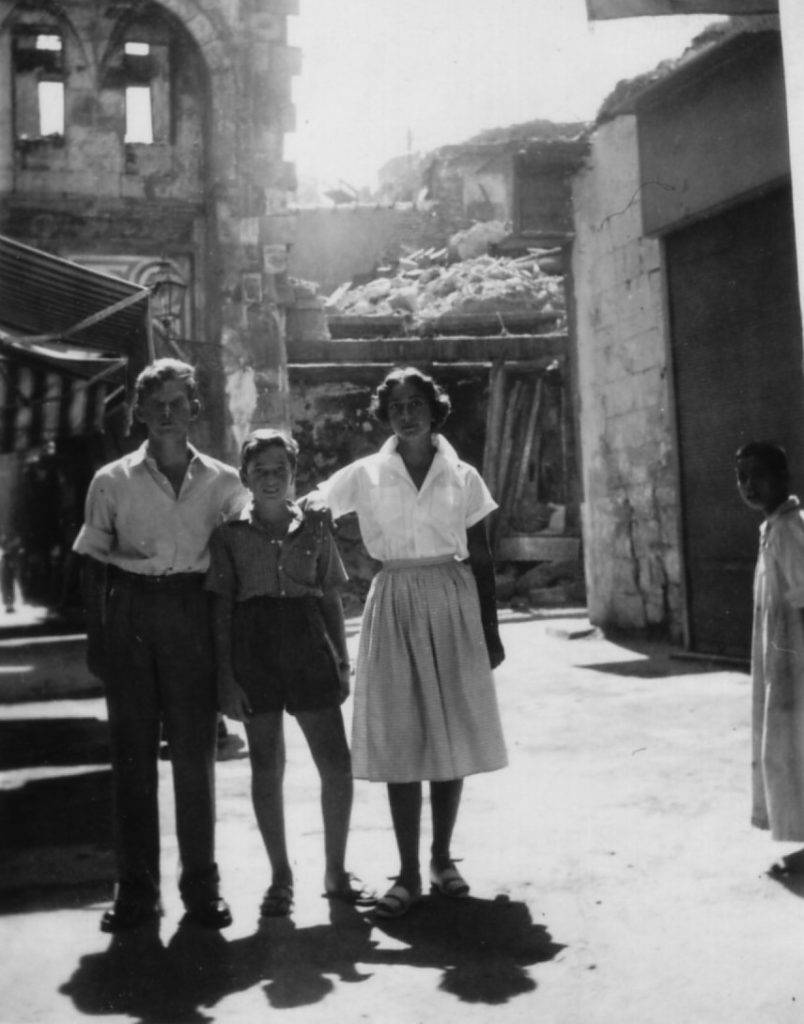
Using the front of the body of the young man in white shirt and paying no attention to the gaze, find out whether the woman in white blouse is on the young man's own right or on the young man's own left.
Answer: on the young man's own left

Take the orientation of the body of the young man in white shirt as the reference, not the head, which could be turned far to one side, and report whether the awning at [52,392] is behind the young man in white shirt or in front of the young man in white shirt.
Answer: behind

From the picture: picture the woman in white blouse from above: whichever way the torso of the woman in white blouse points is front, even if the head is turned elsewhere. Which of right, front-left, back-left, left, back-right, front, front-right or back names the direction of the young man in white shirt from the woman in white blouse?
right

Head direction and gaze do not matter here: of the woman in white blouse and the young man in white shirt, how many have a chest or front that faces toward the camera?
2

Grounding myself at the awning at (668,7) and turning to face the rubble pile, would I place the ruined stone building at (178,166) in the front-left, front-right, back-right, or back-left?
front-left

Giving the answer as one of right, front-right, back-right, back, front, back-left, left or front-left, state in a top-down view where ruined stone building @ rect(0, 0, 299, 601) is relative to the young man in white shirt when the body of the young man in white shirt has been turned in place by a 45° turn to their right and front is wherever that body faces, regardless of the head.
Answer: back-right

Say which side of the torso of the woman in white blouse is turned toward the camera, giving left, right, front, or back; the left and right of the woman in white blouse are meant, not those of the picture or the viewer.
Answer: front

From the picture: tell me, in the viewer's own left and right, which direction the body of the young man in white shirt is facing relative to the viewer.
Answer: facing the viewer
